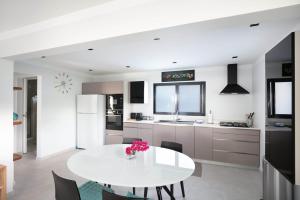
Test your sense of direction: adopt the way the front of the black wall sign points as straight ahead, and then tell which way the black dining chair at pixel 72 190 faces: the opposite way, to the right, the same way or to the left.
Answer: the opposite way

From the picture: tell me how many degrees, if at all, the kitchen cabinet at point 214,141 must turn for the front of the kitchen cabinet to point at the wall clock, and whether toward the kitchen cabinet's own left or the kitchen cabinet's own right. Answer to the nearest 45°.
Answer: approximately 45° to the kitchen cabinet's own right

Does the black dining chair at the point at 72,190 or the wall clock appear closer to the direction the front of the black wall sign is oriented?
the black dining chair

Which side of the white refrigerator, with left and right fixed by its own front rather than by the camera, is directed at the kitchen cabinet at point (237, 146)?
left

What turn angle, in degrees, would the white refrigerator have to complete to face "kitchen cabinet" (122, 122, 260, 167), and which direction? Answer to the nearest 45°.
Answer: approximately 90° to its left

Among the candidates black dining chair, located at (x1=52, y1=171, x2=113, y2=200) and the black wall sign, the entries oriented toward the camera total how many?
1

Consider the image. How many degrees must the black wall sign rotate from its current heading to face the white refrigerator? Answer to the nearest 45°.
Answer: approximately 90° to its right
